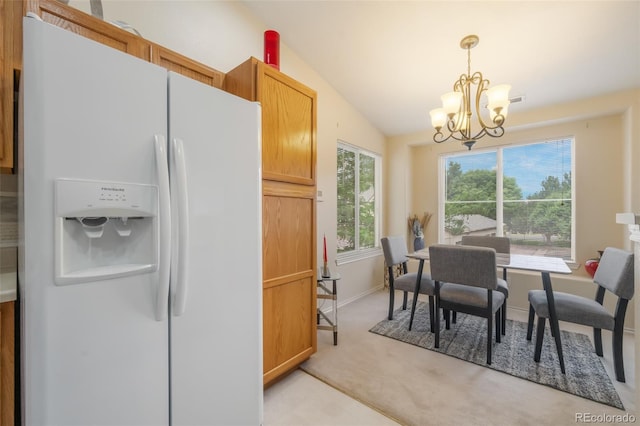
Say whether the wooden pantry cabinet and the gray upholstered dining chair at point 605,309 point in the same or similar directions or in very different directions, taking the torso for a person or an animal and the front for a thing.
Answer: very different directions

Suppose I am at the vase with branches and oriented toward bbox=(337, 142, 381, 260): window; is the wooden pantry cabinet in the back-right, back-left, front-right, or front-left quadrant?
front-left

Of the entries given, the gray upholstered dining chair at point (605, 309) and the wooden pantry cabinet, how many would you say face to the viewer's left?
1

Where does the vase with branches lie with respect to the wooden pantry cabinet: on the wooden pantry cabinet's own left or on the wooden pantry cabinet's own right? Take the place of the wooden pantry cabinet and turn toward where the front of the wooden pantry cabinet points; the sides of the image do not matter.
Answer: on the wooden pantry cabinet's own left

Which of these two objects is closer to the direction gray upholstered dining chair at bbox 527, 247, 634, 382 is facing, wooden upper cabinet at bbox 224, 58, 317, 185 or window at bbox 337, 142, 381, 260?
the window

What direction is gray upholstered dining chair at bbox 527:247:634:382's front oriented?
to the viewer's left

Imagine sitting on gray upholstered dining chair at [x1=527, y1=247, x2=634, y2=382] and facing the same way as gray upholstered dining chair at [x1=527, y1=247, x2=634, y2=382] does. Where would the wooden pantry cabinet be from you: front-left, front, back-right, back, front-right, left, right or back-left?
front-left

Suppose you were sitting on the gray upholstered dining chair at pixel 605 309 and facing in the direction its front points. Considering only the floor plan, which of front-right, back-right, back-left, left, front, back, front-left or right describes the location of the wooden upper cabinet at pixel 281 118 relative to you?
front-left

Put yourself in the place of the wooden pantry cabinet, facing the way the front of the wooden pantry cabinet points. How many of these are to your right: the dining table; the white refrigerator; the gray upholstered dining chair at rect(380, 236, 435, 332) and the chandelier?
1

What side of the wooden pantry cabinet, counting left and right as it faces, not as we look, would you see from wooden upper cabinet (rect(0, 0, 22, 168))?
right

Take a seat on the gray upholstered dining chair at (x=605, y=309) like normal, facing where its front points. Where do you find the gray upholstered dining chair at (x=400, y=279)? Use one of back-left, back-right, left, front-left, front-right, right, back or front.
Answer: front

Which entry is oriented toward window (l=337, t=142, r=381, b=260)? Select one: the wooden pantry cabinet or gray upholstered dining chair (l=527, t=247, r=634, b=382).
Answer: the gray upholstered dining chair

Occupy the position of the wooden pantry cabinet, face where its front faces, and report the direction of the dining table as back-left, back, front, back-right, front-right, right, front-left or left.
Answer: front-left

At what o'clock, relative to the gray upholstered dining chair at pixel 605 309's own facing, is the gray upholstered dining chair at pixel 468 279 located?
the gray upholstered dining chair at pixel 468 279 is roughly at 11 o'clock from the gray upholstered dining chair at pixel 605 309.

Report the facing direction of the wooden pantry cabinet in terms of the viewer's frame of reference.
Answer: facing the viewer and to the right of the viewer

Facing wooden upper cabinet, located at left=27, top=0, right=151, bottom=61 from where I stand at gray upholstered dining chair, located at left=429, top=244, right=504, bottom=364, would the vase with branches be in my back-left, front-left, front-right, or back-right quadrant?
back-right
